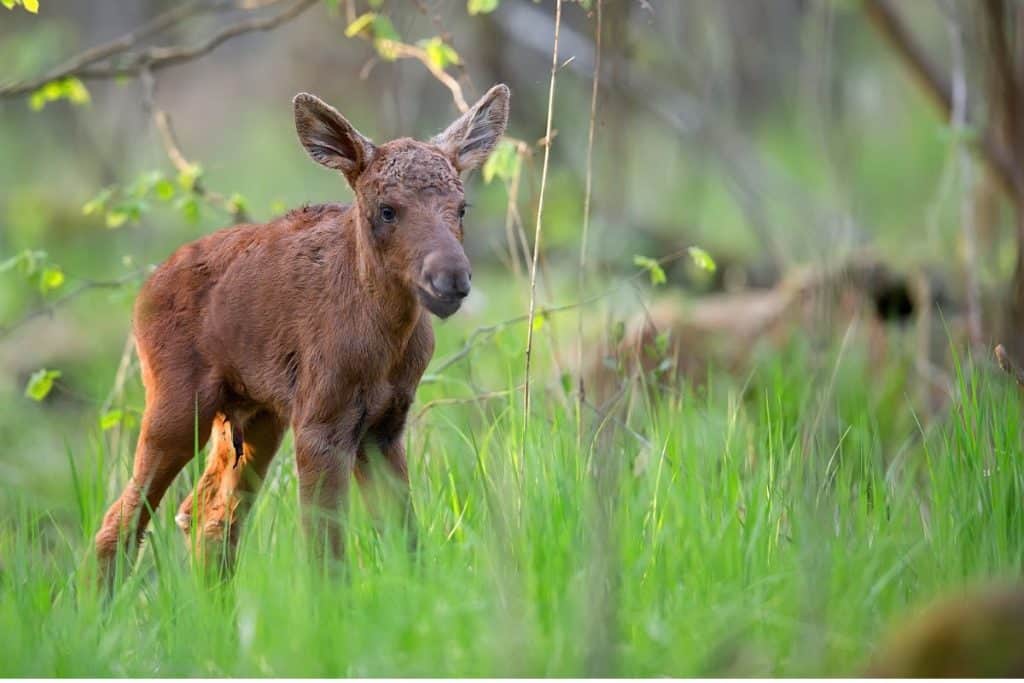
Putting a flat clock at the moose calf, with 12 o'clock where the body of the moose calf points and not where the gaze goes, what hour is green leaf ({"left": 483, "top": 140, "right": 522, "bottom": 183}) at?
The green leaf is roughly at 9 o'clock from the moose calf.

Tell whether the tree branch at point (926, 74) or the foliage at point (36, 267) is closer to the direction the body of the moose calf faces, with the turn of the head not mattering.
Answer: the tree branch

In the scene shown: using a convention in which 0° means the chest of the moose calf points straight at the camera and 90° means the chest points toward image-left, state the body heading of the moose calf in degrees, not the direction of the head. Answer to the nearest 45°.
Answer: approximately 315°

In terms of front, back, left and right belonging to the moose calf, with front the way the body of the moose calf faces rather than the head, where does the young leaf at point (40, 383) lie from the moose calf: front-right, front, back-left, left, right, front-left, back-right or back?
back

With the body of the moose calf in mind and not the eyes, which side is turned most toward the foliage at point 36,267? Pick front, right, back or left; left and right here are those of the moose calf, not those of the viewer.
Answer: back

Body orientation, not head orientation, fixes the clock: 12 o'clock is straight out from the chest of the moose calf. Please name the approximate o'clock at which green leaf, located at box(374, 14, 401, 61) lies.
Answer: The green leaf is roughly at 8 o'clock from the moose calf.

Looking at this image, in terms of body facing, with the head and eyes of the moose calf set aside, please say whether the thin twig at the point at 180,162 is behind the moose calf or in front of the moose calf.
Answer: behind

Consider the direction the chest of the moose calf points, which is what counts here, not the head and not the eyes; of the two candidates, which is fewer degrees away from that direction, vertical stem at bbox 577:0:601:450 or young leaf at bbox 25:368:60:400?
the vertical stem

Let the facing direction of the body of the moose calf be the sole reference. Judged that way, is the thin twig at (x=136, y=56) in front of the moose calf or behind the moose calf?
behind

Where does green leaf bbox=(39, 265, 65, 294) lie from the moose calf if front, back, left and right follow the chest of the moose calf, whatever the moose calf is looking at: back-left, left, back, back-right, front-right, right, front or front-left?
back

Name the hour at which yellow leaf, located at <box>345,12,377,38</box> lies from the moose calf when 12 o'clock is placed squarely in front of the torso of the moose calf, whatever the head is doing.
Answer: The yellow leaf is roughly at 8 o'clock from the moose calf.
